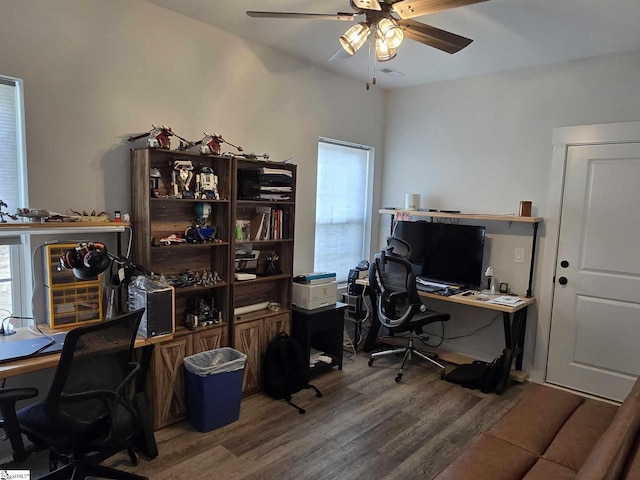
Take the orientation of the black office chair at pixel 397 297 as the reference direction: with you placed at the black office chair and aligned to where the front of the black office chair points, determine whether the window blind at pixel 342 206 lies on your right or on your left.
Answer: on your left

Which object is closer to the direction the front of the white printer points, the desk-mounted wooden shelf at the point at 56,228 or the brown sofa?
the brown sofa

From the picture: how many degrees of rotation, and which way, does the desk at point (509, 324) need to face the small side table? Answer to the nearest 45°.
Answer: approximately 45° to its right

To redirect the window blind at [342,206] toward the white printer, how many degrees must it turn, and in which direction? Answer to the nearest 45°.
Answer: approximately 45° to its right

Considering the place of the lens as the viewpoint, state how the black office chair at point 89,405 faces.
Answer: facing away from the viewer and to the left of the viewer

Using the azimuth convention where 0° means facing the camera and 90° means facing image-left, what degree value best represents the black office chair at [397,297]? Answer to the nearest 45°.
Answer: approximately 225°

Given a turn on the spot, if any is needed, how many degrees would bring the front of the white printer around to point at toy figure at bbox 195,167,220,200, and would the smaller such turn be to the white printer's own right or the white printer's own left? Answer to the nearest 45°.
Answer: approximately 90° to the white printer's own right

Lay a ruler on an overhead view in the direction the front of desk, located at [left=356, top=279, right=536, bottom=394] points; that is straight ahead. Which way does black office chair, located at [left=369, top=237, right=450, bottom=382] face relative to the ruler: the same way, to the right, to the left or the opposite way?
the opposite way
